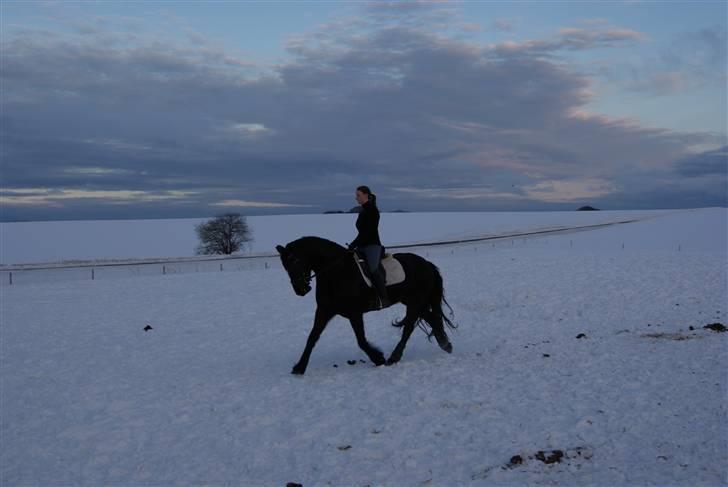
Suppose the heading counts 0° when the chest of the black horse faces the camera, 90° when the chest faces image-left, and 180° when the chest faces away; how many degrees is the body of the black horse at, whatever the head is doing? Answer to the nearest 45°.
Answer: approximately 90°

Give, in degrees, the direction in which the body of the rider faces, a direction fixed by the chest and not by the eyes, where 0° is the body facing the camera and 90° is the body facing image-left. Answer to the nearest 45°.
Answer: approximately 90°
